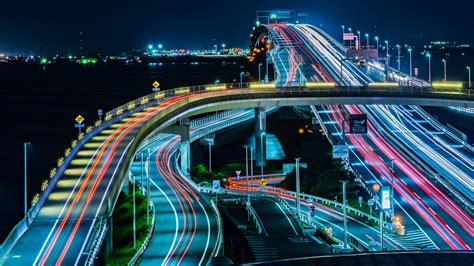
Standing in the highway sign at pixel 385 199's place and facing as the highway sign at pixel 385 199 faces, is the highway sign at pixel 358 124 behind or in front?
behind

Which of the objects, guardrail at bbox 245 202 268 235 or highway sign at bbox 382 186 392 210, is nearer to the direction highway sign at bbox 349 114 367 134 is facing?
the highway sign

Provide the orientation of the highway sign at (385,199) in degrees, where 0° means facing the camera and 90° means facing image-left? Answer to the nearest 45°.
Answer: approximately 0°

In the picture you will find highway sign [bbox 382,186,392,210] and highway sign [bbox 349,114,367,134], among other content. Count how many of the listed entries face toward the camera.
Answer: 2

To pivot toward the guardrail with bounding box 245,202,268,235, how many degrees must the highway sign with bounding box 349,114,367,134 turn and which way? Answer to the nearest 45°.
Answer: approximately 45° to its right

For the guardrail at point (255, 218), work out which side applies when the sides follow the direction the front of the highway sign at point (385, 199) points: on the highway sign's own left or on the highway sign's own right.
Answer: on the highway sign's own right

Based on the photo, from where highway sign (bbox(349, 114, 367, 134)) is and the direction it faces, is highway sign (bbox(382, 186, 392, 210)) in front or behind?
in front
